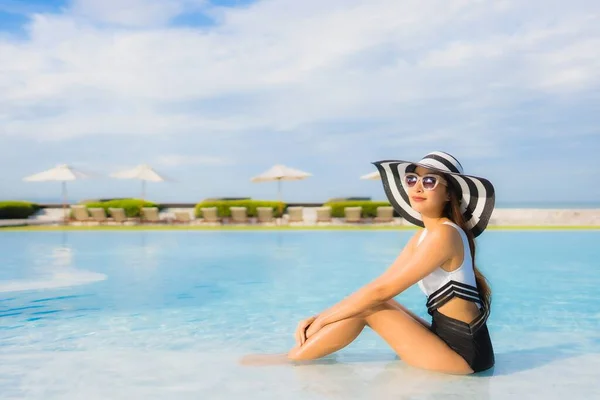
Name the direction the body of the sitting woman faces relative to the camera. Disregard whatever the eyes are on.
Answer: to the viewer's left

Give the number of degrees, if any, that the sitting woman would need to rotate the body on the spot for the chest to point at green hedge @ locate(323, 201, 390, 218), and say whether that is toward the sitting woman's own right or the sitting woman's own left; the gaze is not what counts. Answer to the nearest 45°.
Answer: approximately 90° to the sitting woman's own right

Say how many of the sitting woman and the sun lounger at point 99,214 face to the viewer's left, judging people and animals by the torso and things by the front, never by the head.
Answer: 1

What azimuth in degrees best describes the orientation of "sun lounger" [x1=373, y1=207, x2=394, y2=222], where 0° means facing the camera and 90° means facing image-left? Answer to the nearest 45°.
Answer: approximately 45°

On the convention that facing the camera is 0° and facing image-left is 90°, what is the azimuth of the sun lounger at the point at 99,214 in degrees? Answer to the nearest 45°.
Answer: approximately 315°
